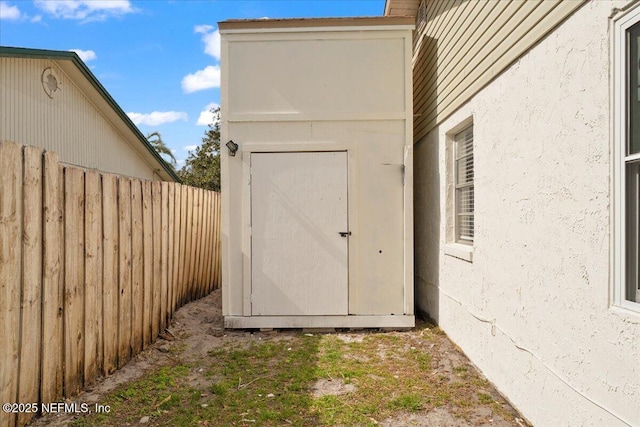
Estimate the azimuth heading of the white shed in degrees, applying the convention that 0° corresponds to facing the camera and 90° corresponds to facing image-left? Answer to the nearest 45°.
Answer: approximately 0°

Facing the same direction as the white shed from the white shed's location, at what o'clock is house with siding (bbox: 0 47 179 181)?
The house with siding is roughly at 4 o'clock from the white shed.

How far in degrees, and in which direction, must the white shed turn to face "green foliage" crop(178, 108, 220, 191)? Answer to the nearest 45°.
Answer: approximately 180°
